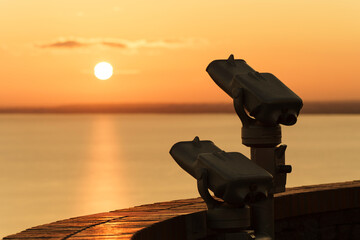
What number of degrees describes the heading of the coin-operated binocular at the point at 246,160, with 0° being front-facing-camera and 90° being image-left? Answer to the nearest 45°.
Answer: approximately 135°
